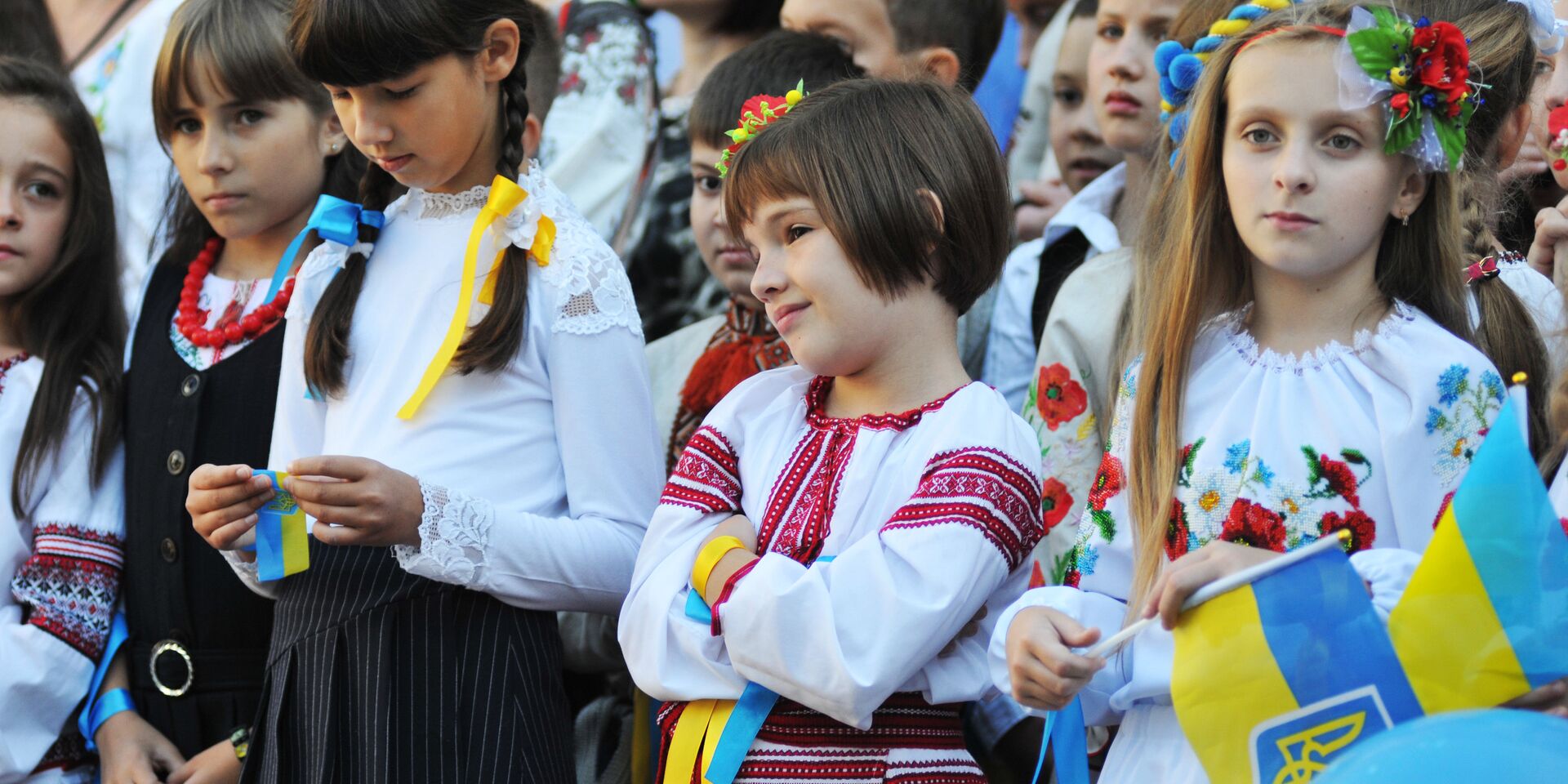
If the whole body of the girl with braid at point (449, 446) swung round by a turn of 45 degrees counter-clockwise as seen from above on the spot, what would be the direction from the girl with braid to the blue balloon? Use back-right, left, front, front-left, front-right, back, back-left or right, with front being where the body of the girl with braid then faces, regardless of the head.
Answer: front-left

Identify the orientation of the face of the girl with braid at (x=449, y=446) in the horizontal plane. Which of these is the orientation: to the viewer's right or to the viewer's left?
to the viewer's left

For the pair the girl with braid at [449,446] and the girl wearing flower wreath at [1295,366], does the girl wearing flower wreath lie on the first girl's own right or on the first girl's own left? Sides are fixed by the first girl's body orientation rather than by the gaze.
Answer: on the first girl's own left

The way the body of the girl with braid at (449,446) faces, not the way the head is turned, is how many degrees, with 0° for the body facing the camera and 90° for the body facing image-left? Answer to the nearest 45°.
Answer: approximately 45°
